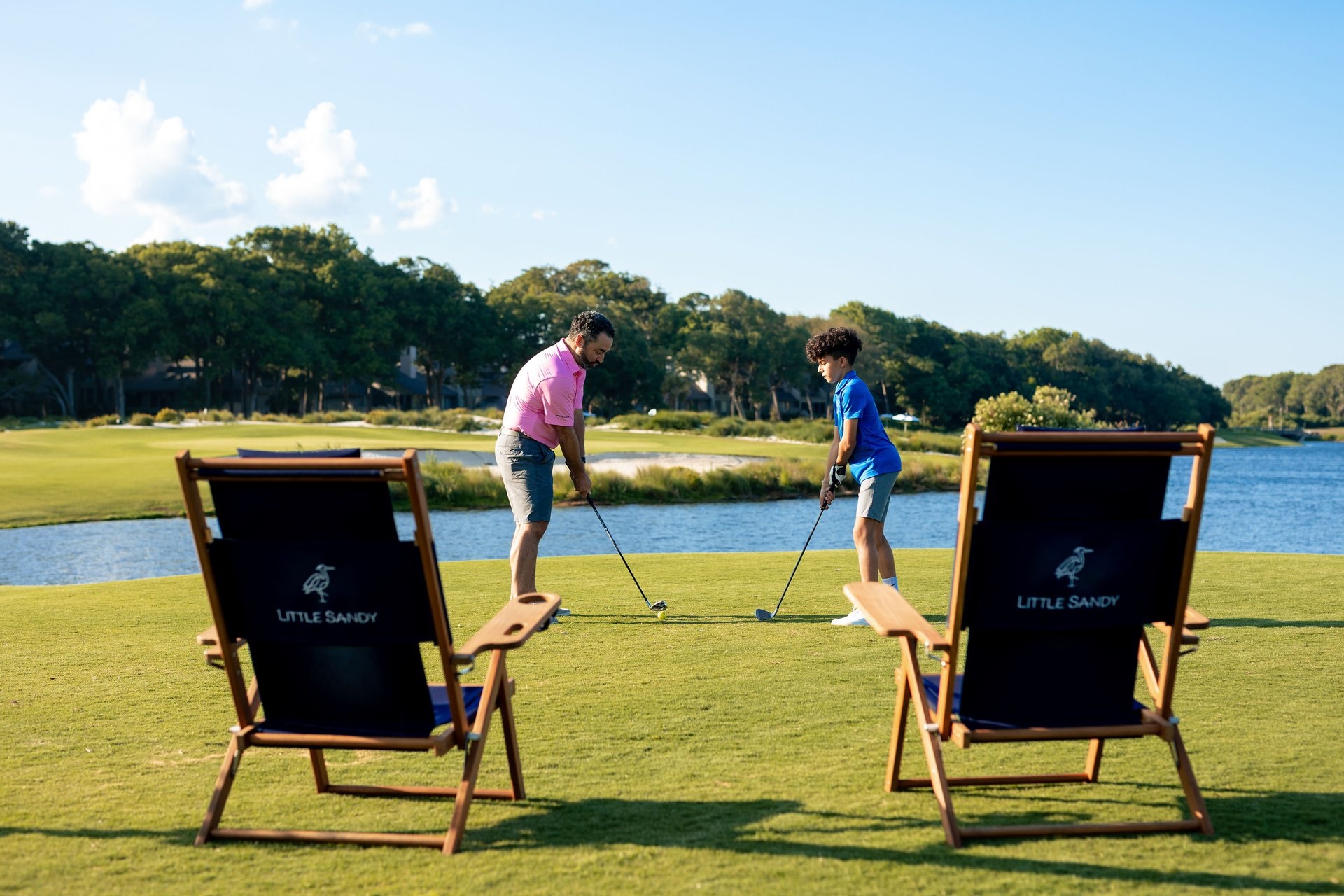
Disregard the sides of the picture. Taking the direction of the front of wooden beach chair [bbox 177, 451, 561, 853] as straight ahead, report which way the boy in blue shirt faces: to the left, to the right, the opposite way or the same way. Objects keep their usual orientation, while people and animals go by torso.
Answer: to the left

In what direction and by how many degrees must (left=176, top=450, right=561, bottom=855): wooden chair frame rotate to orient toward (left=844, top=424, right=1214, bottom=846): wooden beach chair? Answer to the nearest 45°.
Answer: approximately 45° to its right

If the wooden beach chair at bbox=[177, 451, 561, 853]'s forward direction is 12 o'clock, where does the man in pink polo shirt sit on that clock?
The man in pink polo shirt is roughly at 11 o'clock from the wooden beach chair.

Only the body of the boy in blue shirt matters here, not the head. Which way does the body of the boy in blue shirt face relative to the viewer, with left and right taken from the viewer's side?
facing to the left of the viewer

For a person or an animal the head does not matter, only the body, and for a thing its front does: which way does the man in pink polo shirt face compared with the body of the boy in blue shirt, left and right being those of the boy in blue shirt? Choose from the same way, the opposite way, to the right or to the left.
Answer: the opposite way

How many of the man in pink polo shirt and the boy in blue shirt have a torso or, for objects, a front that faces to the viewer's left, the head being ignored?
1

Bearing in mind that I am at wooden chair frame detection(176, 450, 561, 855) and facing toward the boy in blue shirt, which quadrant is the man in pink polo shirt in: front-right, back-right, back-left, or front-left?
front-left

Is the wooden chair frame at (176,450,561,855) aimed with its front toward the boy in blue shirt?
yes

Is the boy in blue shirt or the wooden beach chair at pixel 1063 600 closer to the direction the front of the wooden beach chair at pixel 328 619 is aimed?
the boy in blue shirt

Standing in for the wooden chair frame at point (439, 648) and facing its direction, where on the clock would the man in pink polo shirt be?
The man in pink polo shirt is roughly at 11 o'clock from the wooden chair frame.

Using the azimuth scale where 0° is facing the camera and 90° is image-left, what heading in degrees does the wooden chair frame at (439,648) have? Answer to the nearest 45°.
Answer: approximately 225°

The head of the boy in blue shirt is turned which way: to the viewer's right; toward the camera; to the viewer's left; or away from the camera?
to the viewer's left

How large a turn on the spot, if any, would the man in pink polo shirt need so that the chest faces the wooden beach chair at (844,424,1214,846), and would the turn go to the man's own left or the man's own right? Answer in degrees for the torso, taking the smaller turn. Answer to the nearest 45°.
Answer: approximately 45° to the man's own right

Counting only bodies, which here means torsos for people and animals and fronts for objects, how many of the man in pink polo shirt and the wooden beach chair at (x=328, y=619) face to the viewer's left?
0

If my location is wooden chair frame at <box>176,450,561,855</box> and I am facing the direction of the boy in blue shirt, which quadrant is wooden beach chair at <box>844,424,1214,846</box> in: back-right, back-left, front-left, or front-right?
front-right

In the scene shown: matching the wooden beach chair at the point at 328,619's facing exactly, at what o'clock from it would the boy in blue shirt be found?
The boy in blue shirt is roughly at 12 o'clock from the wooden beach chair.

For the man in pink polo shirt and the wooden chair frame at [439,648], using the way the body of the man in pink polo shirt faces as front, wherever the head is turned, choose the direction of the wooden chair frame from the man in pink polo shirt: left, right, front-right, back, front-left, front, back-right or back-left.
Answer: right

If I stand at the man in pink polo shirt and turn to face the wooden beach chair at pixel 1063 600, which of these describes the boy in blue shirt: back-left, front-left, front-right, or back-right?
front-left

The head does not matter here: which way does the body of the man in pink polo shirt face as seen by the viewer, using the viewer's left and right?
facing to the right of the viewer

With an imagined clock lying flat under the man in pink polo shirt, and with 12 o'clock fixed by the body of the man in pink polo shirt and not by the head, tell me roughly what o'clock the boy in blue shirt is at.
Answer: The boy in blue shirt is roughly at 12 o'clock from the man in pink polo shirt.

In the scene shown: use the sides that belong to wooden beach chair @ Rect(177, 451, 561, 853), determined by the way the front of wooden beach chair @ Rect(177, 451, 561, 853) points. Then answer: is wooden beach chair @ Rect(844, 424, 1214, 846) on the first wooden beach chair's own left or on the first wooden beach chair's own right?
on the first wooden beach chair's own right
